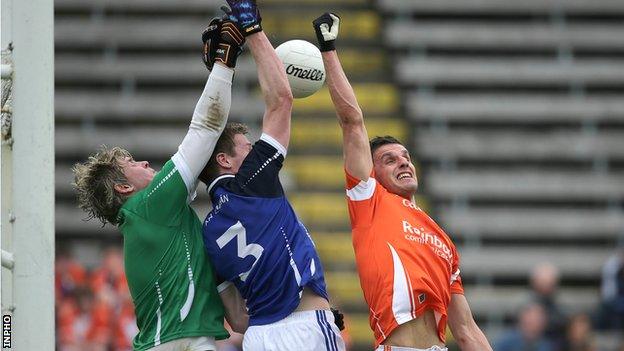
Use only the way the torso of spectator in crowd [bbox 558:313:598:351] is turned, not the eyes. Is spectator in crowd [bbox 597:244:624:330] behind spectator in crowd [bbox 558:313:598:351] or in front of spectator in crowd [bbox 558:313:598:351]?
behind

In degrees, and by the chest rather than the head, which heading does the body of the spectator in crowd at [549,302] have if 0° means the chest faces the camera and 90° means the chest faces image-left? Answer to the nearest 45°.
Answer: approximately 0°

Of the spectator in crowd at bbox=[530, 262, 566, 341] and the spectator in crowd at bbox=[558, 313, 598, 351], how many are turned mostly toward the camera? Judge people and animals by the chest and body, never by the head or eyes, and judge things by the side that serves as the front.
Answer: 2

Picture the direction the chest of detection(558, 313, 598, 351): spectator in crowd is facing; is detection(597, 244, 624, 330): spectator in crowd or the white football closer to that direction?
the white football

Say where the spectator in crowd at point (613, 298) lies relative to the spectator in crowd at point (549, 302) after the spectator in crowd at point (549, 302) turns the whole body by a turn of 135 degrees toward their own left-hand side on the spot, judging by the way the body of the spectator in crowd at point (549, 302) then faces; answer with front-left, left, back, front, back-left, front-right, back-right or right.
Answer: front

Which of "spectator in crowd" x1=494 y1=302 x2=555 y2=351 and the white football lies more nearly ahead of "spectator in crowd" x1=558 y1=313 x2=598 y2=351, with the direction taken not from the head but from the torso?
the white football

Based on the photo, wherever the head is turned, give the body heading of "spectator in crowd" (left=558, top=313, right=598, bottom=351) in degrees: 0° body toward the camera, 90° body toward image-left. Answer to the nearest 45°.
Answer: approximately 0°
